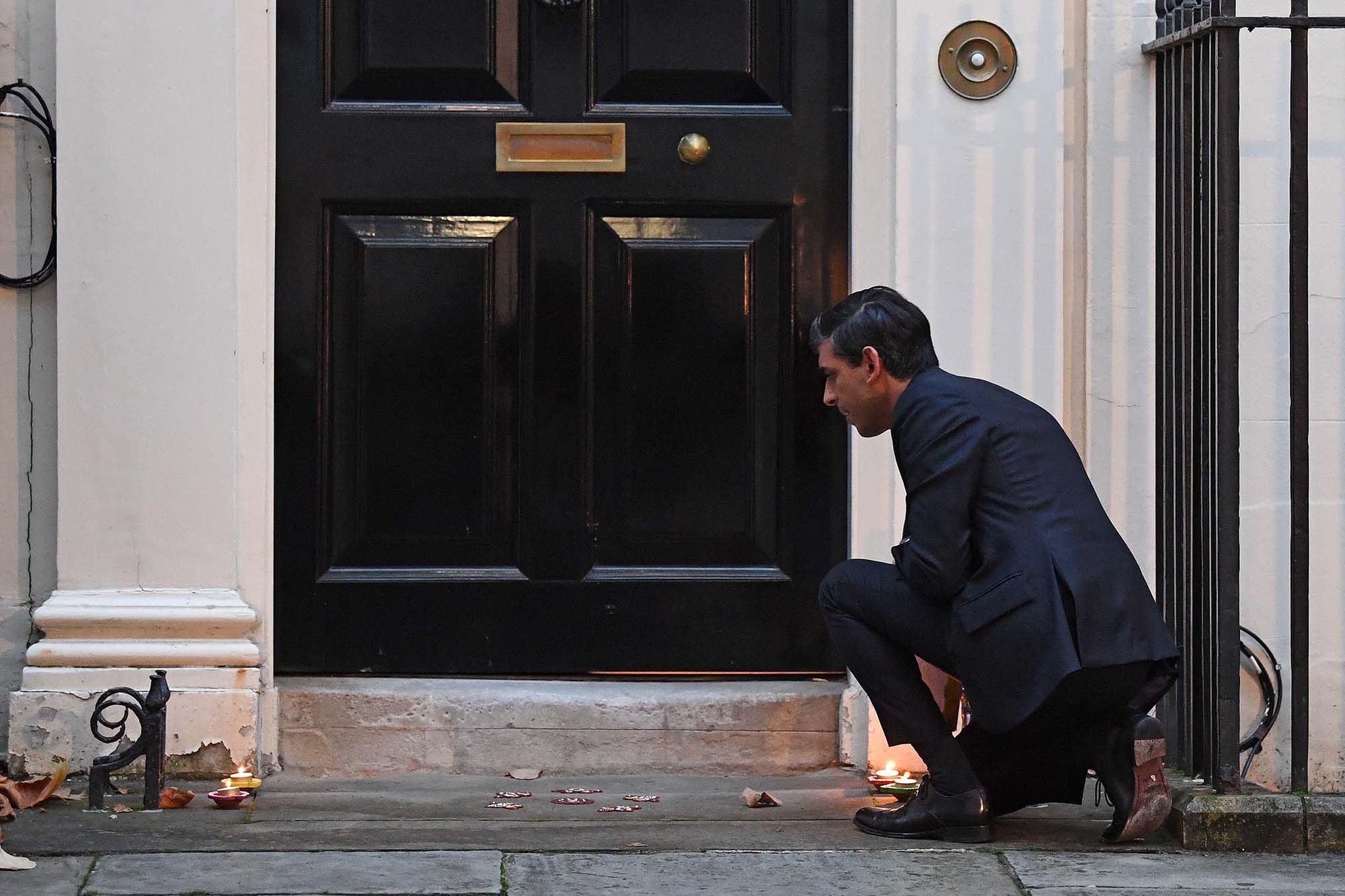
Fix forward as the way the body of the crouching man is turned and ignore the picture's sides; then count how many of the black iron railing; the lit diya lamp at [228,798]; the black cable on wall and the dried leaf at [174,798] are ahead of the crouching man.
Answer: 3

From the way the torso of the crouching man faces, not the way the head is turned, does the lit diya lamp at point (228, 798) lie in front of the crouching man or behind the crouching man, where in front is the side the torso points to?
in front

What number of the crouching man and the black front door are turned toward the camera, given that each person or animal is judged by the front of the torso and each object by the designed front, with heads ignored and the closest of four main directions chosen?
1

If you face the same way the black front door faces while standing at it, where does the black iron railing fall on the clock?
The black iron railing is roughly at 10 o'clock from the black front door.

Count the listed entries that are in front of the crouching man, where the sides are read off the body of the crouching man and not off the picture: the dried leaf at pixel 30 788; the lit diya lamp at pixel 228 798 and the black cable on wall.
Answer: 3

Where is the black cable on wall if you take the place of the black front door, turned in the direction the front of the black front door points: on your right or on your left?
on your right

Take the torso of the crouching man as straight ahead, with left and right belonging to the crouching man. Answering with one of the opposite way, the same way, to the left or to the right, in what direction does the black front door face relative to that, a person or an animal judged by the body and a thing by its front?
to the left

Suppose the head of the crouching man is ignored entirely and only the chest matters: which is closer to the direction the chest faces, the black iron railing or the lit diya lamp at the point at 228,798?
the lit diya lamp

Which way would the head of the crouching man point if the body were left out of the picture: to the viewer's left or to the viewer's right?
to the viewer's left

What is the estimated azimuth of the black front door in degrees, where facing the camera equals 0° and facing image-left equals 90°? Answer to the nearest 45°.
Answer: approximately 0°

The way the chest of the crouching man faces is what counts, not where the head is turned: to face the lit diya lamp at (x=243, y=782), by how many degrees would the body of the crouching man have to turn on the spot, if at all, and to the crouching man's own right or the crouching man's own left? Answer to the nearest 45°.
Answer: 0° — they already face it

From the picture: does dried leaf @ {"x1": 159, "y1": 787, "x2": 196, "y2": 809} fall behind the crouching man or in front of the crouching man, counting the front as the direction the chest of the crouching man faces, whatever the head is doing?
in front

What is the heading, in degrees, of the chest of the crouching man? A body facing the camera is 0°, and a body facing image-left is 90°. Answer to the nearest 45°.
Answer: approximately 90°

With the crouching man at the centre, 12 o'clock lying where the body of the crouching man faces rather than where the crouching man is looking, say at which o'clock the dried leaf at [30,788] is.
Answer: The dried leaf is roughly at 12 o'clock from the crouching man.

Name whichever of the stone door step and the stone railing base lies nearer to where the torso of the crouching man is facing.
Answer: the stone door step
